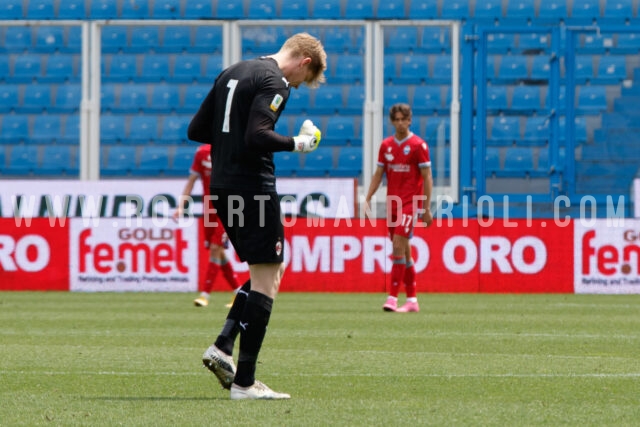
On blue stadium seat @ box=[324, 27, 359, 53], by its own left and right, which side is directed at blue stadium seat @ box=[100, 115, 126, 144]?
right

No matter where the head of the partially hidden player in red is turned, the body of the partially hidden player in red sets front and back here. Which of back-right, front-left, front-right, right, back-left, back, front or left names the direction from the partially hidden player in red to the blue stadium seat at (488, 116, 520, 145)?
back

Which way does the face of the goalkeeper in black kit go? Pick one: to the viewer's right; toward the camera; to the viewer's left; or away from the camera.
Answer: to the viewer's right

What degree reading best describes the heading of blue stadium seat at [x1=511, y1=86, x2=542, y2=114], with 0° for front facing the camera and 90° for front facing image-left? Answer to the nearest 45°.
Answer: approximately 0°

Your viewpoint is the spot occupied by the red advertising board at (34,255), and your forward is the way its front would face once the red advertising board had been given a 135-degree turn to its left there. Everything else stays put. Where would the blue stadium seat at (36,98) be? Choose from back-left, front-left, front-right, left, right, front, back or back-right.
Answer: front-left
